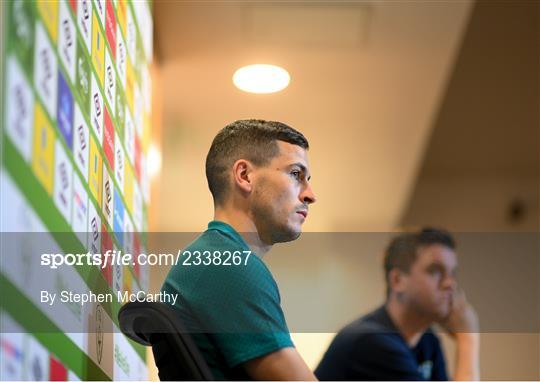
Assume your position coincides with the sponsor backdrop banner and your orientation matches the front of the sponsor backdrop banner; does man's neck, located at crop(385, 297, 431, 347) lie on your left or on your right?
on your left

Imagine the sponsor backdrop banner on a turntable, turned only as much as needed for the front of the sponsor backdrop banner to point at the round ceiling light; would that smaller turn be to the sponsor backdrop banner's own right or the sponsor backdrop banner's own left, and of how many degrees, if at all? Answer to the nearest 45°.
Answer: approximately 90° to the sponsor backdrop banner's own left

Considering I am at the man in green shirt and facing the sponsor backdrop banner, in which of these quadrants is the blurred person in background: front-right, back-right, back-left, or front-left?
back-right

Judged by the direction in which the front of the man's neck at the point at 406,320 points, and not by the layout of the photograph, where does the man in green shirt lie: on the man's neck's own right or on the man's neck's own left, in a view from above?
on the man's neck's own right

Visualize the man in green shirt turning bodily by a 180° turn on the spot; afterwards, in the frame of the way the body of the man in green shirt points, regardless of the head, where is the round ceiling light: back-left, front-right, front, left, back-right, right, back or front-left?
right

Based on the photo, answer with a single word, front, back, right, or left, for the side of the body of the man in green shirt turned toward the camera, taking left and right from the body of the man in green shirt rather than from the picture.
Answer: right

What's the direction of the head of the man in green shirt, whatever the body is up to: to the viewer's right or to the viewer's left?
to the viewer's right

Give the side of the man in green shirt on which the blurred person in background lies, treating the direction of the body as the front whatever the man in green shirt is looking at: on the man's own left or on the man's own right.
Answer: on the man's own left

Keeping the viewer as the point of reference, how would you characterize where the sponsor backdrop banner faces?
facing the viewer and to the right of the viewer
